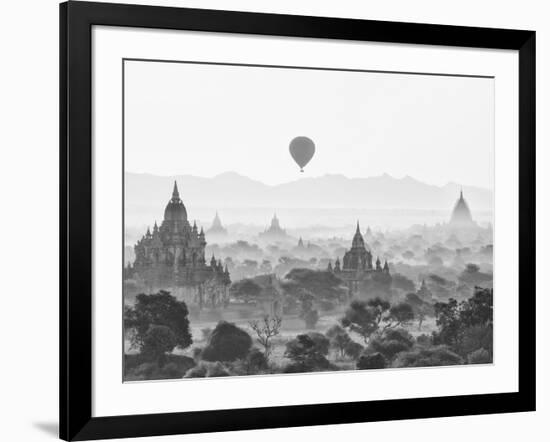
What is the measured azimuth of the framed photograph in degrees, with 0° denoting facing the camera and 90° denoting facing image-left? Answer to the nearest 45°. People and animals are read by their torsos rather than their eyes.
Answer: approximately 315°
